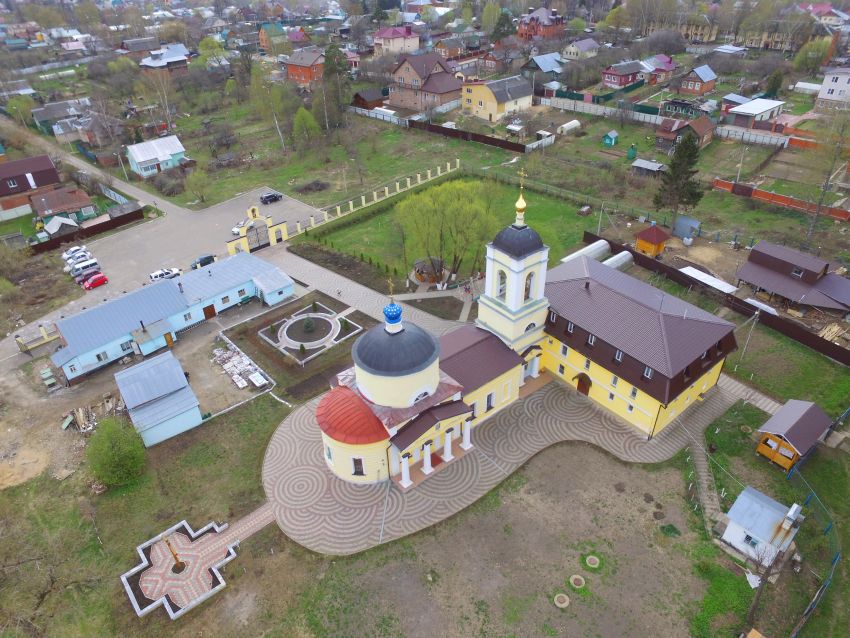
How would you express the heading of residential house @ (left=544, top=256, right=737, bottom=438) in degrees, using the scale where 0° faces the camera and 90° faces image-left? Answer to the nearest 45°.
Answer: approximately 45°

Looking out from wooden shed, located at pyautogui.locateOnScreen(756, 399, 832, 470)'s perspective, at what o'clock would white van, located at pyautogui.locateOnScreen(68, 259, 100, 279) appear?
The white van is roughly at 1 o'clock from the wooden shed.

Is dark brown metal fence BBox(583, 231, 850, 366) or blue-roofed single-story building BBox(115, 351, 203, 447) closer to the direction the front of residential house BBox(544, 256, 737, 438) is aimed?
the blue-roofed single-story building

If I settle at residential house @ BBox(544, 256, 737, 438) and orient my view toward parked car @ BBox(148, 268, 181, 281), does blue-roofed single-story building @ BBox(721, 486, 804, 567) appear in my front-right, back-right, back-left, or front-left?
back-left

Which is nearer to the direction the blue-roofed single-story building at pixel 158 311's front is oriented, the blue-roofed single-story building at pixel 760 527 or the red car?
the blue-roofed single-story building

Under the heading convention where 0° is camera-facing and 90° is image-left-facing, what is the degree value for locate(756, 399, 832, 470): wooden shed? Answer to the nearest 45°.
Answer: approximately 45°

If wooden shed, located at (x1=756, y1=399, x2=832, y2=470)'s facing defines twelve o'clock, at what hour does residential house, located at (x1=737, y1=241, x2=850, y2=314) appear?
The residential house is roughly at 4 o'clock from the wooden shed.

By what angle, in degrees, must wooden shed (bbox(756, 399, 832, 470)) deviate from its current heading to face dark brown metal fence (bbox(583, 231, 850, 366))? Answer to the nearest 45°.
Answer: approximately 90° to its right

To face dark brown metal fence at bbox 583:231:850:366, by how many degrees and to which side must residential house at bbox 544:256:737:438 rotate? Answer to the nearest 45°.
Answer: approximately 180°

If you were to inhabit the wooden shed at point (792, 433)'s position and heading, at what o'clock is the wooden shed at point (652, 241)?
the wooden shed at point (652, 241) is roughly at 3 o'clock from the wooden shed at point (792, 433).
